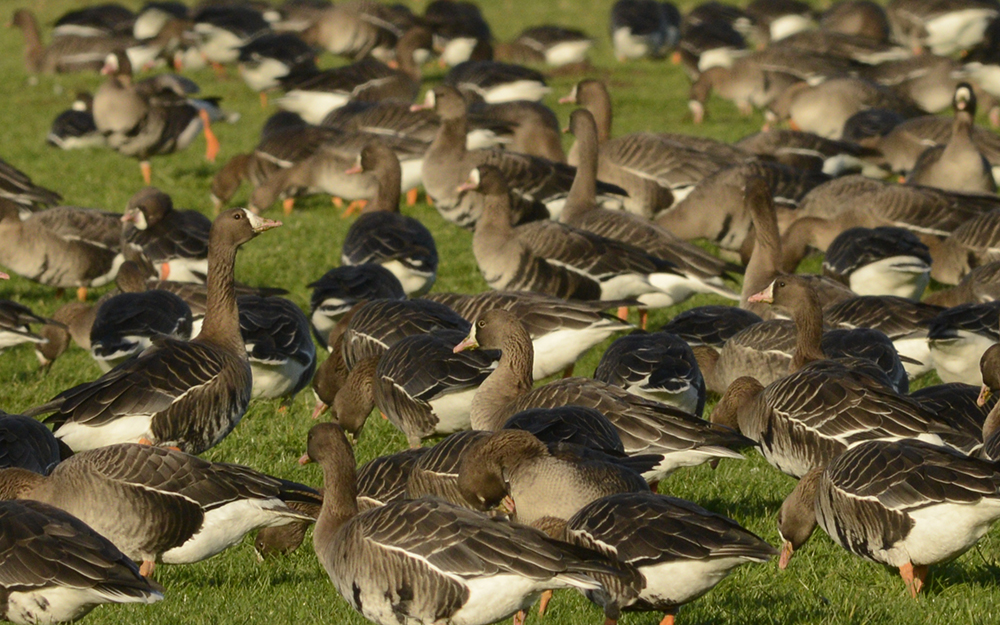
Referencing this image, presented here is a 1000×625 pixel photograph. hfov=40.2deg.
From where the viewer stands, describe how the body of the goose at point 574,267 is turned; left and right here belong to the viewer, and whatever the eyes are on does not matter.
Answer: facing to the left of the viewer

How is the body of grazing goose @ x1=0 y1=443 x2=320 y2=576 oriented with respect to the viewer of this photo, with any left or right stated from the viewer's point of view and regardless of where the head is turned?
facing to the left of the viewer

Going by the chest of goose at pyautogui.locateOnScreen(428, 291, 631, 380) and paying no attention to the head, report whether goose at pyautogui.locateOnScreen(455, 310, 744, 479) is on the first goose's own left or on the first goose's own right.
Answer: on the first goose's own left

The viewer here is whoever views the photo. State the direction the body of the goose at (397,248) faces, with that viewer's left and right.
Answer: facing away from the viewer and to the left of the viewer

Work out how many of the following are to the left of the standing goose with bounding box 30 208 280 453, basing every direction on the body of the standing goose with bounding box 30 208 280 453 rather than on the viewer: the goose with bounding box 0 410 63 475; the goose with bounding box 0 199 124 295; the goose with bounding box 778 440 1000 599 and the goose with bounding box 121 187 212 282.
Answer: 2

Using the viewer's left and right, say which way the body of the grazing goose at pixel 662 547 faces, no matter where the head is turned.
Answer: facing to the left of the viewer

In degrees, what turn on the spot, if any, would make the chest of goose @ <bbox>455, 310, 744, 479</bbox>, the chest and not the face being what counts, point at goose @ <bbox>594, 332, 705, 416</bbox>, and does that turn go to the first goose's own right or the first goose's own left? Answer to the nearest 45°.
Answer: approximately 135° to the first goose's own right

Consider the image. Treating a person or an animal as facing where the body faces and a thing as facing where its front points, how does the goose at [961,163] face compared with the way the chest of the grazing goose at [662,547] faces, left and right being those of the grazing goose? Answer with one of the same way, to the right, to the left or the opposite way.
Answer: to the left

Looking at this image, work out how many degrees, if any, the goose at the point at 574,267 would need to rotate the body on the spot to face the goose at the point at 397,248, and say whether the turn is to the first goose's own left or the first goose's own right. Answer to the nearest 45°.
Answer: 0° — it already faces it

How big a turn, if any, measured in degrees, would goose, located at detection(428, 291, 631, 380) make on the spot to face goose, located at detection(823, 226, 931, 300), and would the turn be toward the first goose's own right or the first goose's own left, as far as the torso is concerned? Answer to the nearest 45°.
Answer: approximately 135° to the first goose's own right

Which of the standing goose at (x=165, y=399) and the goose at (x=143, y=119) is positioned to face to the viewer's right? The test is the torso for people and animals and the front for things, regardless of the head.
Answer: the standing goose

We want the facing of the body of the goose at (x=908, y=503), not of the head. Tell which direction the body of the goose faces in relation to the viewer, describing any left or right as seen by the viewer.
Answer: facing to the left of the viewer

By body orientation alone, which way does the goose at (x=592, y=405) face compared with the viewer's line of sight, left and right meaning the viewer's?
facing to the left of the viewer

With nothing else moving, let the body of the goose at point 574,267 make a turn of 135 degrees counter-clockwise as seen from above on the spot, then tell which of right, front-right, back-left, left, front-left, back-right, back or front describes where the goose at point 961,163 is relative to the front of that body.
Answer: left

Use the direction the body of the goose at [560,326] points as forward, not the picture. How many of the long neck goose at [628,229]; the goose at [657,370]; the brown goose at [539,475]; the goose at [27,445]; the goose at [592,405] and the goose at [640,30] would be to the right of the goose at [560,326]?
2

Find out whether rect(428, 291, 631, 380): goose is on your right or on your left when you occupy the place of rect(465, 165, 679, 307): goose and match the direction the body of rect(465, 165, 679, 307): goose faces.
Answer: on your left
